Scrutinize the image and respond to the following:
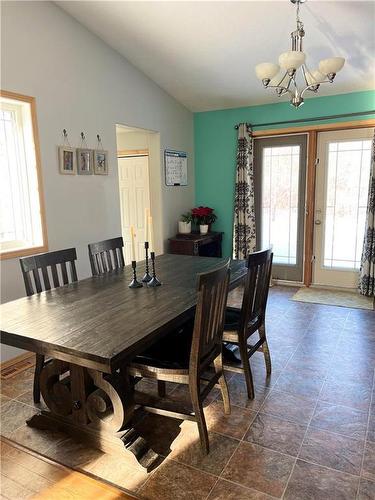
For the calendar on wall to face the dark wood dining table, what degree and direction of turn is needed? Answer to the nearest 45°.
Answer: approximately 45° to its right

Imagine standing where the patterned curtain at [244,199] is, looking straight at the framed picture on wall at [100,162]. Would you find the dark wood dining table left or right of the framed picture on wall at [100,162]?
left

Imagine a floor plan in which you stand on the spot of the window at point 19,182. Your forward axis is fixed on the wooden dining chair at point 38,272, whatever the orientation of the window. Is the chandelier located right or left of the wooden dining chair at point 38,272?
left

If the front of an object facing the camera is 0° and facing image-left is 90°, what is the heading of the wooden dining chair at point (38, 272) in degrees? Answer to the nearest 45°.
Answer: approximately 315°

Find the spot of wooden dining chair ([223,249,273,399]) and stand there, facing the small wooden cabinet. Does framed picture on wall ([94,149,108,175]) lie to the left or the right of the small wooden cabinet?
left
